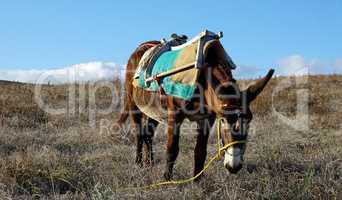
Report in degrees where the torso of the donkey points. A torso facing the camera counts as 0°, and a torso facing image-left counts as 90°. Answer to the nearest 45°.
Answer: approximately 315°
